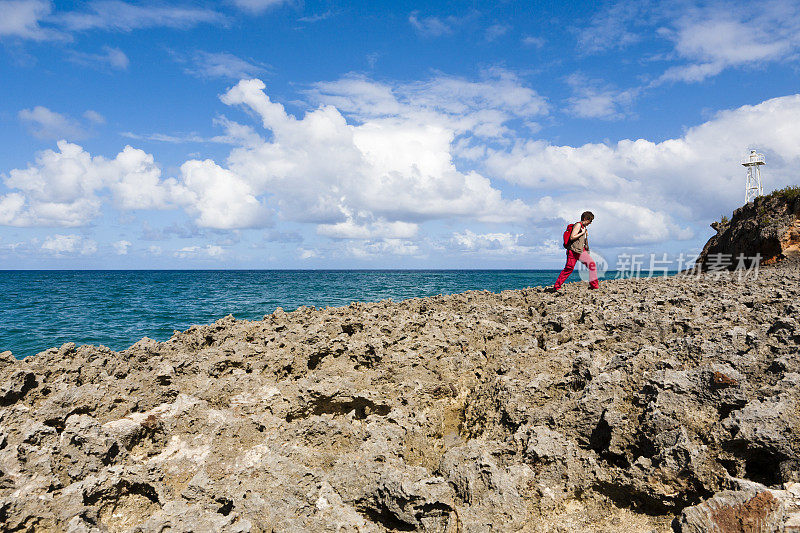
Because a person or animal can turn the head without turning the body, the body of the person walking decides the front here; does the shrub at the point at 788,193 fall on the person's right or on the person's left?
on the person's left

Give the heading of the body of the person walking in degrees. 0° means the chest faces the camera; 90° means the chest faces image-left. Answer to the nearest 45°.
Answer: approximately 270°

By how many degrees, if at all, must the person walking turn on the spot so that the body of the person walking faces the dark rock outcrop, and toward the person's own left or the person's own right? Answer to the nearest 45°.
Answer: approximately 45° to the person's own left
